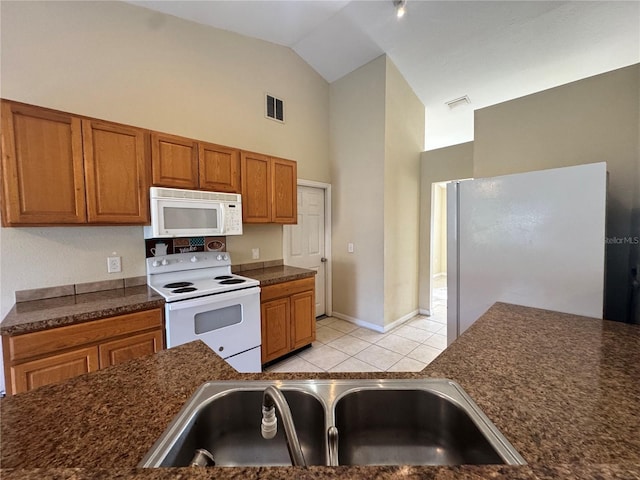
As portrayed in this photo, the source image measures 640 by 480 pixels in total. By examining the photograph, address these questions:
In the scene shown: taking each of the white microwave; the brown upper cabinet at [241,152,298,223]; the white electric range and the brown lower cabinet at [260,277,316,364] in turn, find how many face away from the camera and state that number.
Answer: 0

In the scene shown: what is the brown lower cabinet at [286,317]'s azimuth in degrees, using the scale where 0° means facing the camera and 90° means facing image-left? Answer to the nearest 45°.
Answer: approximately 315°

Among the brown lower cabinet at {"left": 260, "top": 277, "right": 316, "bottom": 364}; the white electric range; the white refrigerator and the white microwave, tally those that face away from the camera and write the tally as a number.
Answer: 0

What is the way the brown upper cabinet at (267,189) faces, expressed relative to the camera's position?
facing the viewer and to the right of the viewer

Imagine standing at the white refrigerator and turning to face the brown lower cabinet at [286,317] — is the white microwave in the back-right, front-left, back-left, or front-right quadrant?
front-left

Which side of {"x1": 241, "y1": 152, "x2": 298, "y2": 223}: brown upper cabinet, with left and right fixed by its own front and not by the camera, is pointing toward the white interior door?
left

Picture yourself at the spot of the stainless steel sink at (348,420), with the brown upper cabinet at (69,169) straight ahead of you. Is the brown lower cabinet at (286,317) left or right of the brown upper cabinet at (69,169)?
right

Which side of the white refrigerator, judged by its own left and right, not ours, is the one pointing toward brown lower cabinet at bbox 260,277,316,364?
front

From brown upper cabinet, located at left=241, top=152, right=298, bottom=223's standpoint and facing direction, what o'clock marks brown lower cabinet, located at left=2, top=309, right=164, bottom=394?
The brown lower cabinet is roughly at 3 o'clock from the brown upper cabinet.

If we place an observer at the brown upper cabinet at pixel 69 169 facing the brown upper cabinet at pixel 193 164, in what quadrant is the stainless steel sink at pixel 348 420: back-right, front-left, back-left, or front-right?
front-right

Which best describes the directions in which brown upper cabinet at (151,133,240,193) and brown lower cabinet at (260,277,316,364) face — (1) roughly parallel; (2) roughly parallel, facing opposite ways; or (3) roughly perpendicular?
roughly parallel

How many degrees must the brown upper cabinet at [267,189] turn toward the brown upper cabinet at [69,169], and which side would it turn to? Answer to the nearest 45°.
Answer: approximately 90° to its right
